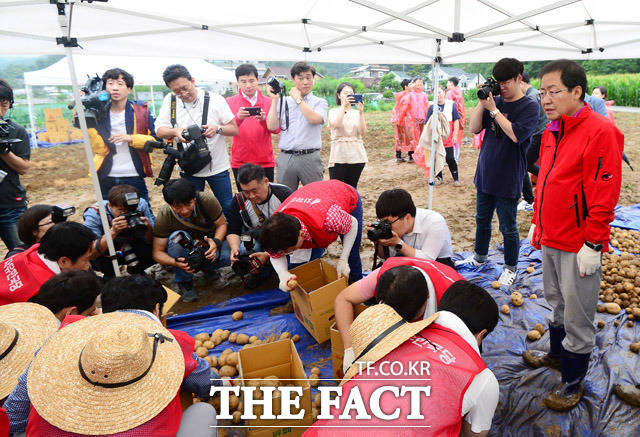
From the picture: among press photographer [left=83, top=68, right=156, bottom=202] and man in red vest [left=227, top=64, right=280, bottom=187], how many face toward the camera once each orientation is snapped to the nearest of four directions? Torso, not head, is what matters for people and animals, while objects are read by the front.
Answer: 2

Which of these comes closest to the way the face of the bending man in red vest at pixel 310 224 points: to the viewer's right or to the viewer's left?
to the viewer's left

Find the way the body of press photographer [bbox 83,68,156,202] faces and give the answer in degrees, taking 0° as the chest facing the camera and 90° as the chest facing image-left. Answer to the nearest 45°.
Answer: approximately 0°

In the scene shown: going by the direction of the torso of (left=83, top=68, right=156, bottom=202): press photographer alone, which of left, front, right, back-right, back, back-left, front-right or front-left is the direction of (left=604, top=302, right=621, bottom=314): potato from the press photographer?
front-left

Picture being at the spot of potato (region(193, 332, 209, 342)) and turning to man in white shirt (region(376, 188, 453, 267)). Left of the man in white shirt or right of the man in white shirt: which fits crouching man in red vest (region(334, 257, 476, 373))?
right

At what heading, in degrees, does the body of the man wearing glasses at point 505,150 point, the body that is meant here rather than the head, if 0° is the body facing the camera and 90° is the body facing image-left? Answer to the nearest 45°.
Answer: approximately 45°

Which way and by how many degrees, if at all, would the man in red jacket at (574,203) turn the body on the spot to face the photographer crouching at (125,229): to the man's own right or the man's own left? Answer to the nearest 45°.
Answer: approximately 45° to the man's own right

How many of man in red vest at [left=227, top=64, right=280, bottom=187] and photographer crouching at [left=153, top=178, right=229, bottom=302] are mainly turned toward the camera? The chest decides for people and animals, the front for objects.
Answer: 2

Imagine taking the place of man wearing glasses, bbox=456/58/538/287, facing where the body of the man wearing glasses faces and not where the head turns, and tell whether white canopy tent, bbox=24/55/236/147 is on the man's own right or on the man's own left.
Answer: on the man's own right
